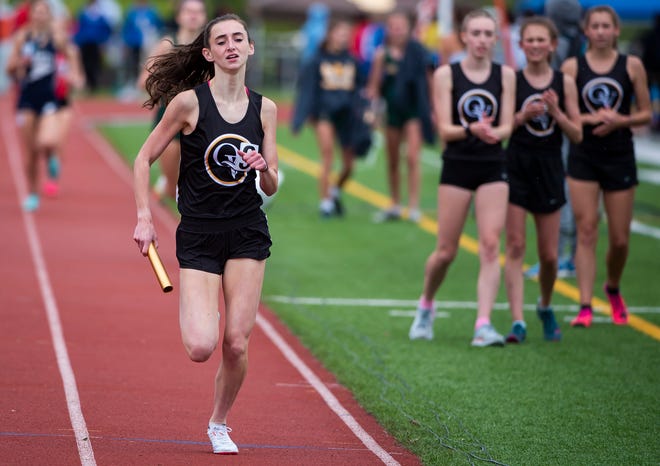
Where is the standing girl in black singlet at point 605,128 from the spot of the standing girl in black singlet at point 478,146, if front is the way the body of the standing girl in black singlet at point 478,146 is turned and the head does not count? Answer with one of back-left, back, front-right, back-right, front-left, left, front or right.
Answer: back-left

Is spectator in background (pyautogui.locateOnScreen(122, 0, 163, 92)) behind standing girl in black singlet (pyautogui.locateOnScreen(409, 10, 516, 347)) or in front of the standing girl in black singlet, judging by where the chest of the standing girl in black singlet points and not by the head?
behind

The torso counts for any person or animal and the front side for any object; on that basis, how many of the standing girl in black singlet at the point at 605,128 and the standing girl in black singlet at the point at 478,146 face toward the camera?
2

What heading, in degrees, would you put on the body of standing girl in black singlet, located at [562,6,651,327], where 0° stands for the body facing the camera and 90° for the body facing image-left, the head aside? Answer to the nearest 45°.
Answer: approximately 0°

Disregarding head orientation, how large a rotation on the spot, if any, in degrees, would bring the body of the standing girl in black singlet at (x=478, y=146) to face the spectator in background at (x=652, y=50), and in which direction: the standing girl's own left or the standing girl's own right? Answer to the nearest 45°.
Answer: approximately 180°

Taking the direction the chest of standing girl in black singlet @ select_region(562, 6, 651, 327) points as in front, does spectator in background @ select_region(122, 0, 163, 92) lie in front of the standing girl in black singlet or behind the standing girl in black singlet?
behind

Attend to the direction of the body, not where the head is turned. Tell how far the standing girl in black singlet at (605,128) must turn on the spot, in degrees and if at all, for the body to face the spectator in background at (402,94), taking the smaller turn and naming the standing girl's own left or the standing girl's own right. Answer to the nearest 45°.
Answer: approximately 135° to the standing girl's own right
